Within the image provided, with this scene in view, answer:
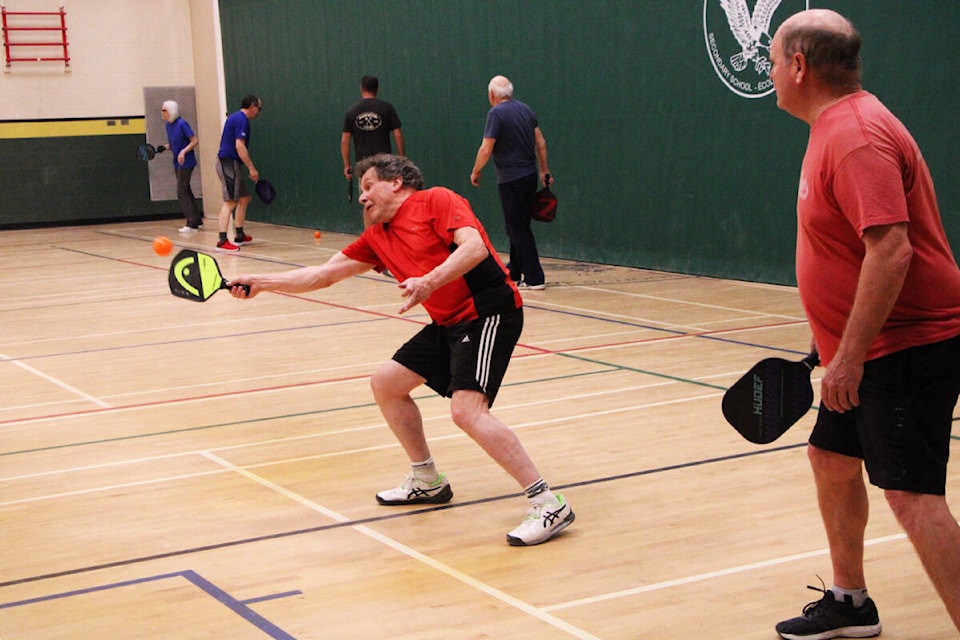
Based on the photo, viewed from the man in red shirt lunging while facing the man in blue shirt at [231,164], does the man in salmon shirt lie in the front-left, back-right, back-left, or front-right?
back-right

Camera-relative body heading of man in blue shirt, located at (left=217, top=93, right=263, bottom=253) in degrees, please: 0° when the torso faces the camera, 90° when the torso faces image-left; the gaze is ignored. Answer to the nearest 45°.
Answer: approximately 270°

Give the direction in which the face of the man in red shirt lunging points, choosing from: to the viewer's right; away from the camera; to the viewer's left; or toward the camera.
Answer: to the viewer's left

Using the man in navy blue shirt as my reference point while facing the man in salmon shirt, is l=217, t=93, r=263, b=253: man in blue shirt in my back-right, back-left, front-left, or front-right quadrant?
back-right

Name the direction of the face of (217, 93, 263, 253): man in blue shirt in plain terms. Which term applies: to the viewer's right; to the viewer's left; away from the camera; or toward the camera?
to the viewer's right

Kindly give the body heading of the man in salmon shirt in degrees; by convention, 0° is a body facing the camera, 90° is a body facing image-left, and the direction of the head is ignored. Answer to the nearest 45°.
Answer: approximately 90°
